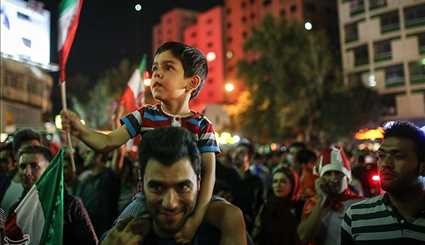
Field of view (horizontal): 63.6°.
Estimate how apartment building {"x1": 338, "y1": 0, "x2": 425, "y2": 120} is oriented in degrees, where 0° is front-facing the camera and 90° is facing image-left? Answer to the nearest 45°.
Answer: approximately 45°

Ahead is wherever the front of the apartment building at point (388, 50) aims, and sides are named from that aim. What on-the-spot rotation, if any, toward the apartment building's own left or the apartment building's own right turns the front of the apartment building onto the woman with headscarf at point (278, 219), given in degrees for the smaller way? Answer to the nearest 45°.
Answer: approximately 45° to the apartment building's own left

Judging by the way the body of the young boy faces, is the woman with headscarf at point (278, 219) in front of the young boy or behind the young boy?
behind

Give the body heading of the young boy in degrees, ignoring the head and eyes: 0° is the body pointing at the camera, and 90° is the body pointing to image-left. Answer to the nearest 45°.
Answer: approximately 0°

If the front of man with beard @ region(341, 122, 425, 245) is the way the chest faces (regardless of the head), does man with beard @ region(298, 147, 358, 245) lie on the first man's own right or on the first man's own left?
on the first man's own right

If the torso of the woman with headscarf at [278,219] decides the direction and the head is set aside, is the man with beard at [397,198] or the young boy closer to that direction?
the young boy

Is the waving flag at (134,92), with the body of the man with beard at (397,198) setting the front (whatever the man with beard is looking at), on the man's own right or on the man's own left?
on the man's own right
